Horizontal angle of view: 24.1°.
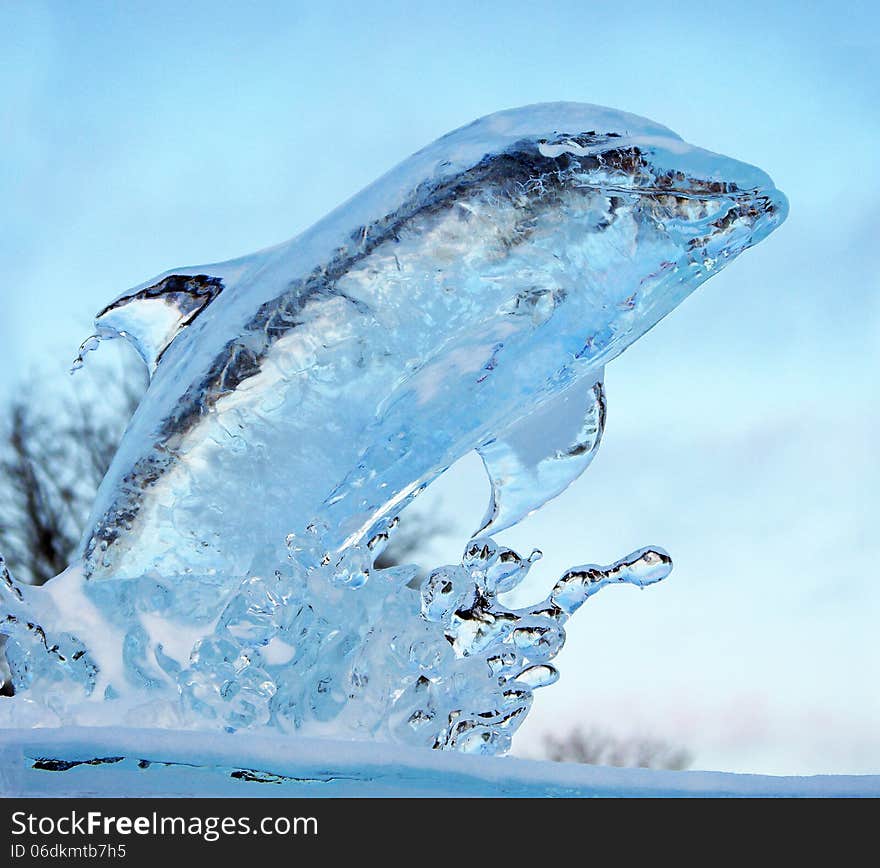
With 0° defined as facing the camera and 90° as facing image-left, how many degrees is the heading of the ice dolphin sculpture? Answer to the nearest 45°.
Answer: approximately 270°
